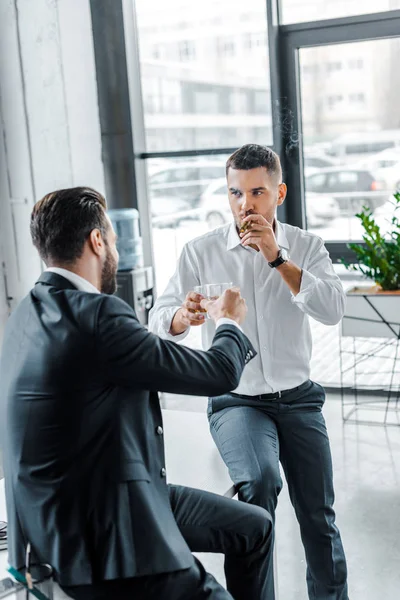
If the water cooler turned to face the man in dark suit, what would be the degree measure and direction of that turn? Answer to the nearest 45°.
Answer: approximately 45° to its right

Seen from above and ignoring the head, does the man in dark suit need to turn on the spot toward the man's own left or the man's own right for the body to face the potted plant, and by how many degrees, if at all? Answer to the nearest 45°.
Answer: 0° — they already face it

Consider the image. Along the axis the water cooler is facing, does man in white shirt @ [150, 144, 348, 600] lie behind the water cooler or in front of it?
in front

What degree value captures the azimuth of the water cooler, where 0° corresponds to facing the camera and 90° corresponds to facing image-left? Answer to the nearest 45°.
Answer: approximately 315°

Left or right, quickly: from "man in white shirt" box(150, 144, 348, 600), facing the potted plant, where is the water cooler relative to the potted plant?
left

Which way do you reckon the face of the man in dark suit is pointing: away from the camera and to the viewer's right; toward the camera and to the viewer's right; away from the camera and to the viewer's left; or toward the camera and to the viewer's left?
away from the camera and to the viewer's right

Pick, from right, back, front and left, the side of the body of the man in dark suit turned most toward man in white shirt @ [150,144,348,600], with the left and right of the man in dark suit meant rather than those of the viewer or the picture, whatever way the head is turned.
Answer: front

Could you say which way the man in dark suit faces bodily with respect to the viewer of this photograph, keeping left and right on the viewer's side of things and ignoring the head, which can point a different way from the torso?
facing away from the viewer and to the right of the viewer

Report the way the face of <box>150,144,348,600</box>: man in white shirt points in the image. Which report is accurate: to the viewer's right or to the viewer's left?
to the viewer's left
